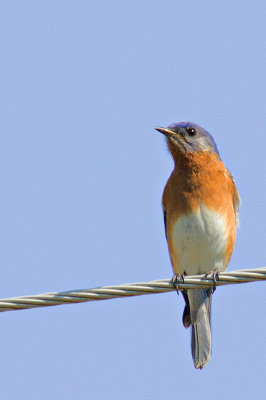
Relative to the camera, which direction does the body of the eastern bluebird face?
toward the camera
